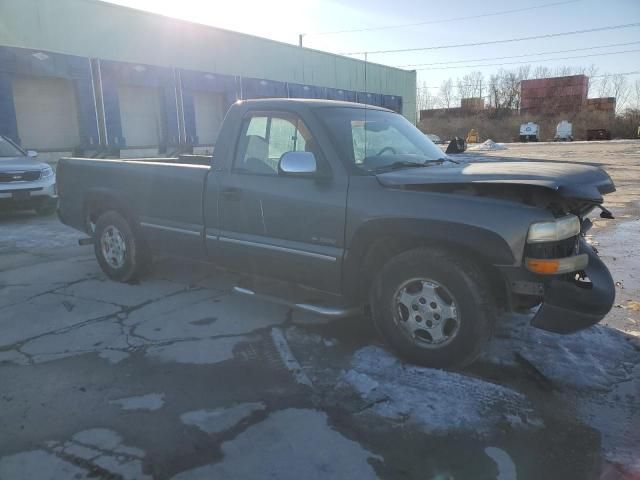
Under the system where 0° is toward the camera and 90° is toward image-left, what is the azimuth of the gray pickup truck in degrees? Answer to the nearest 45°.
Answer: approximately 315°

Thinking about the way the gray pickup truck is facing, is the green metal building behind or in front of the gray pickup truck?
behind

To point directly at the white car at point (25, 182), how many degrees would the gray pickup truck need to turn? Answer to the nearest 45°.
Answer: approximately 180°
